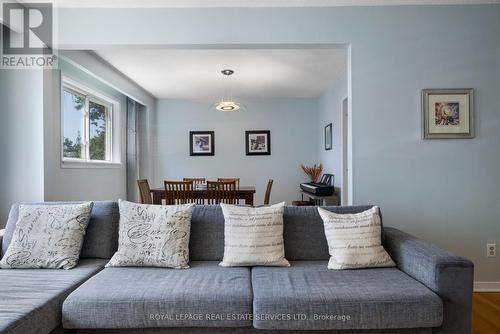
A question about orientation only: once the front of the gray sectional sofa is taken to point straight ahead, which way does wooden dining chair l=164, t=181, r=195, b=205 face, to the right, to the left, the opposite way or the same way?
the opposite way

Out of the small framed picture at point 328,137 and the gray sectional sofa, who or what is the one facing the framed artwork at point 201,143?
the small framed picture

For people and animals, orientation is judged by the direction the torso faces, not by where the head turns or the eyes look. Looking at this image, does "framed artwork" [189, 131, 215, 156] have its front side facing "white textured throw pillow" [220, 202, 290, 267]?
yes

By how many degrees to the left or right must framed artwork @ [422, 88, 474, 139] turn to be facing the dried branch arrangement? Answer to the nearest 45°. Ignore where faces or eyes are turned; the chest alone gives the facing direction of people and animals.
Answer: approximately 135° to its right

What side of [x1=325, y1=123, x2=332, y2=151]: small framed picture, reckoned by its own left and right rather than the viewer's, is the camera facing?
left

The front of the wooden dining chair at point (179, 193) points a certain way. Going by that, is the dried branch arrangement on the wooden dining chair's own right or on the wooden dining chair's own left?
on the wooden dining chair's own right

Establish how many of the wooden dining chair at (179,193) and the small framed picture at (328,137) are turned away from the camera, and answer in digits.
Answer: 1

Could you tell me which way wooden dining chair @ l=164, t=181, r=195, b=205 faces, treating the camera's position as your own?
facing away from the viewer

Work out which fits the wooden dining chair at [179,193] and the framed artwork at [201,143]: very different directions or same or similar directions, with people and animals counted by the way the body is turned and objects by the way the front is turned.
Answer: very different directions
